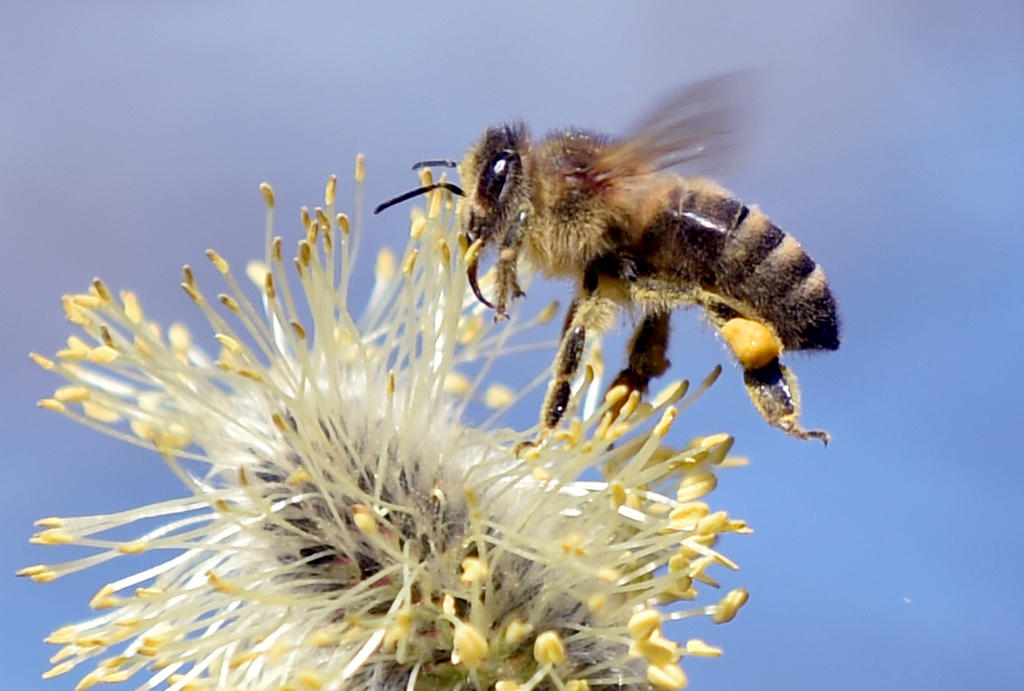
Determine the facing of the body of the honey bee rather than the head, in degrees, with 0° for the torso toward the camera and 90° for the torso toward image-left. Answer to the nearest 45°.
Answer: approximately 90°
